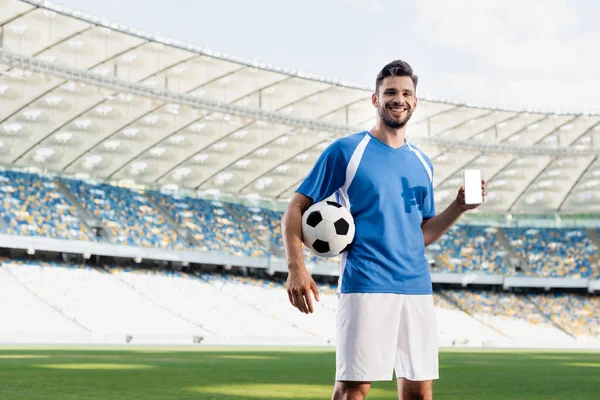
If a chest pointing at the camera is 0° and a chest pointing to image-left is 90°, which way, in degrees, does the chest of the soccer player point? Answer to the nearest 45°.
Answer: approximately 315°
